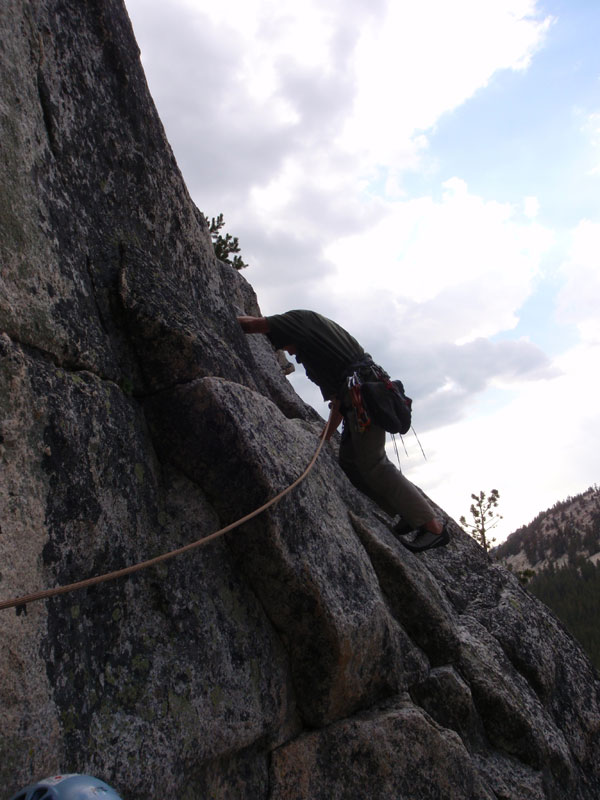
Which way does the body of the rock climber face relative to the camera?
to the viewer's left

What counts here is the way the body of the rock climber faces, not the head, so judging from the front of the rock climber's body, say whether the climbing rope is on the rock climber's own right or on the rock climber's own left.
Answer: on the rock climber's own left
